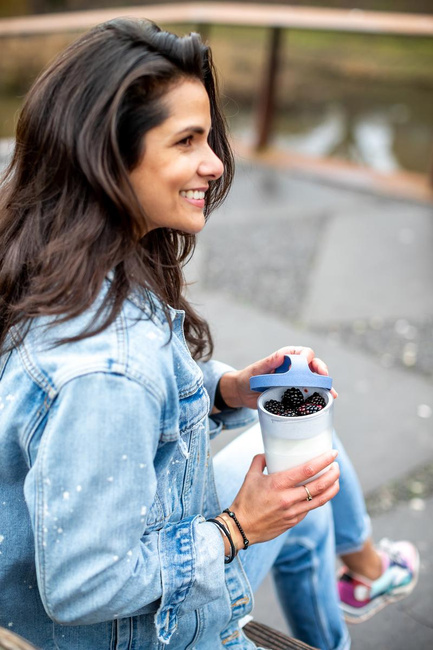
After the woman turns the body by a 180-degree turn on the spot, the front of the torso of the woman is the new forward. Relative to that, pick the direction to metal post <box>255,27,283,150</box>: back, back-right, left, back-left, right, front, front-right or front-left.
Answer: right

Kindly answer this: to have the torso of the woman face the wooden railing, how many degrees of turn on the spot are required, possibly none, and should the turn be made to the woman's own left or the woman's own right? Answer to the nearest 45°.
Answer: approximately 90° to the woman's own left

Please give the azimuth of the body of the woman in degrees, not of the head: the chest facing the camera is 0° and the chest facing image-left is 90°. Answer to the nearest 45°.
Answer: approximately 270°

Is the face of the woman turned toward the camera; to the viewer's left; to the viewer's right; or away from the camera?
to the viewer's right
